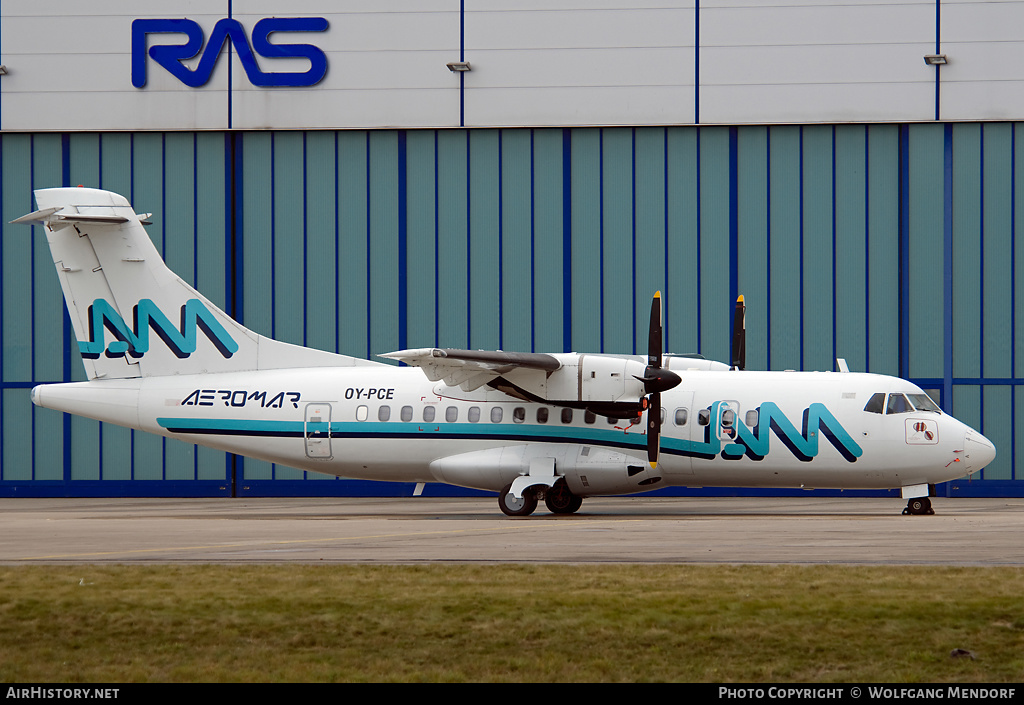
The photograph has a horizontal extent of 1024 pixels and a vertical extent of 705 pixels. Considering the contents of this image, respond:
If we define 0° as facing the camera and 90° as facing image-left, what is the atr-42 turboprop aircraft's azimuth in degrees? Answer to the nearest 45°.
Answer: approximately 270°
